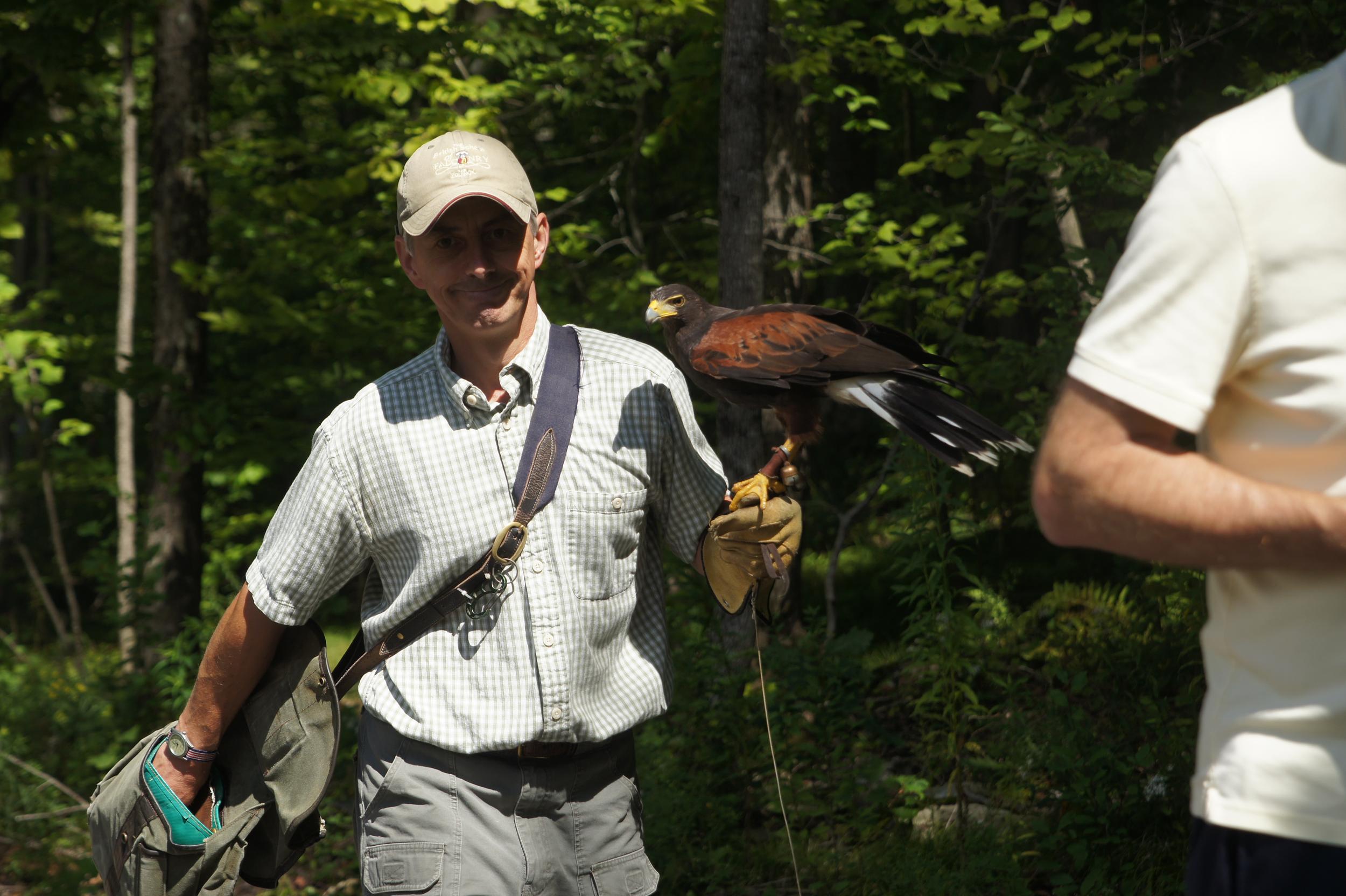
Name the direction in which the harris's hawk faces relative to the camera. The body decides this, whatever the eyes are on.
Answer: to the viewer's left

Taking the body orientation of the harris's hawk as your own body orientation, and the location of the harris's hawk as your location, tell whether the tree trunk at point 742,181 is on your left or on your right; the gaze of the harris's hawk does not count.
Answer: on your right

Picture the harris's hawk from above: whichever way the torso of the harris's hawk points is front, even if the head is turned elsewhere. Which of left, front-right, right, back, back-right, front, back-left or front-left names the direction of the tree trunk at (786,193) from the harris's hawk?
right

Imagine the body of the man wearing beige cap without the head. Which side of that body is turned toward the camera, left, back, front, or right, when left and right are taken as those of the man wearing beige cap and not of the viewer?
front

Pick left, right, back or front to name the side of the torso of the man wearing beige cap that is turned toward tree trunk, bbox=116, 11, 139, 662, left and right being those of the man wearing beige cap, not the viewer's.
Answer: back
